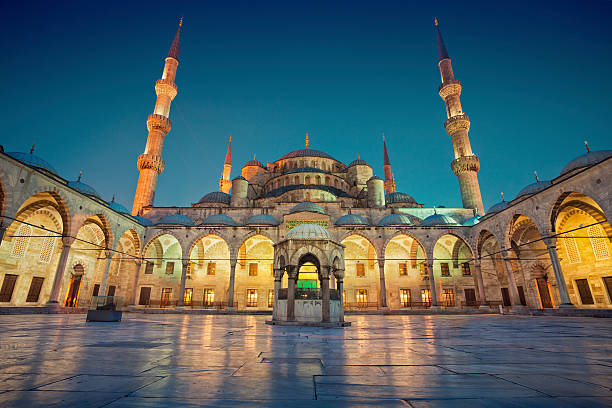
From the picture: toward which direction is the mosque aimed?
toward the camera
